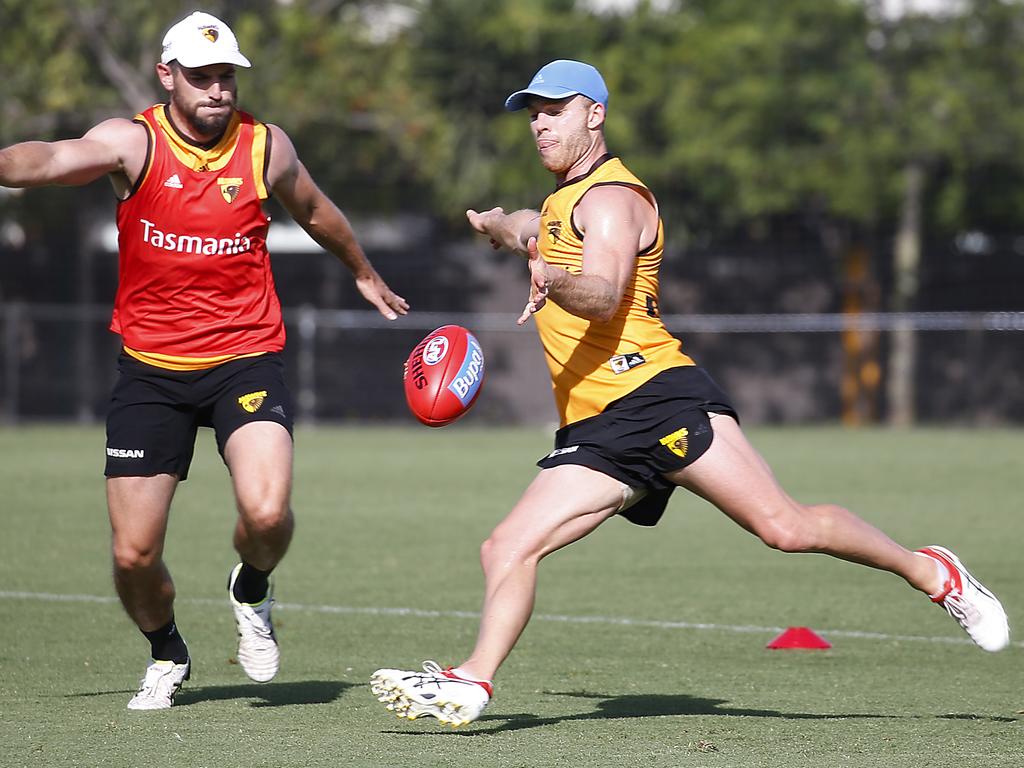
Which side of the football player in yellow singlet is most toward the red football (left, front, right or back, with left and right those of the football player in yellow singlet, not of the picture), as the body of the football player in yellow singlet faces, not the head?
front

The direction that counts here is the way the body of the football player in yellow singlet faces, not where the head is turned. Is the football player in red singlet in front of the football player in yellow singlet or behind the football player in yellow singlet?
in front

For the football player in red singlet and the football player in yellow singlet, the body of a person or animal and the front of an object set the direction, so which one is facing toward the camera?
the football player in red singlet

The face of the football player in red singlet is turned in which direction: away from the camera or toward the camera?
toward the camera

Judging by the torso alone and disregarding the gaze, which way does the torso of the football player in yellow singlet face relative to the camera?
to the viewer's left

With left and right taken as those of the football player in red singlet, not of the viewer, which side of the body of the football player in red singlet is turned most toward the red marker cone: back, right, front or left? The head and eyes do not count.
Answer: left

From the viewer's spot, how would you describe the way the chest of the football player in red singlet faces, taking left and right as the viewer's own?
facing the viewer

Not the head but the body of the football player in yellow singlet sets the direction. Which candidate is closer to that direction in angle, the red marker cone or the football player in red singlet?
the football player in red singlet

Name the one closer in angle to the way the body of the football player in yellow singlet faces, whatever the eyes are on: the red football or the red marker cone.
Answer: the red football

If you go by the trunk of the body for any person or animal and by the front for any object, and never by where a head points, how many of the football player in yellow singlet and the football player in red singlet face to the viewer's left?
1

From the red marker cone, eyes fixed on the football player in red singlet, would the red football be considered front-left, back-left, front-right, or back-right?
front-left

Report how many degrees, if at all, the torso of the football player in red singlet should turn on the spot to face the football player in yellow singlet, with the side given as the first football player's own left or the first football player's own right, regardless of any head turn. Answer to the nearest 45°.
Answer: approximately 45° to the first football player's own left

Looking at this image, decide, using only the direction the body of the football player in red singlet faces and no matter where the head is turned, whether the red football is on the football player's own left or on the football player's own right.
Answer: on the football player's own left

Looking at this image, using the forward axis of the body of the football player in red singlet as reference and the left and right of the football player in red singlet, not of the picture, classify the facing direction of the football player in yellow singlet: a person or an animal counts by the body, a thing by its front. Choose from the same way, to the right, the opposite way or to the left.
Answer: to the right

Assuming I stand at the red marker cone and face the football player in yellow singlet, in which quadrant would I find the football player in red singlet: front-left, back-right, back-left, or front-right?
front-right
